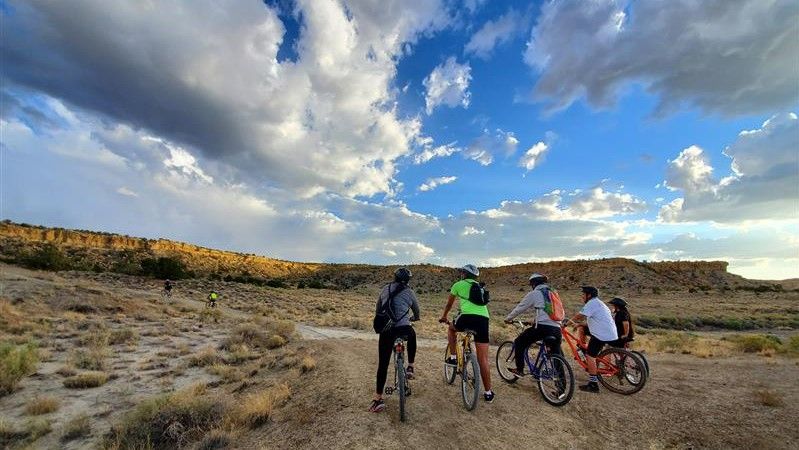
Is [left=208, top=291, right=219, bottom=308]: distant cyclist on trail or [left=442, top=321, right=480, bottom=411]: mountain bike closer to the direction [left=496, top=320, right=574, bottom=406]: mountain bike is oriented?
the distant cyclist on trail

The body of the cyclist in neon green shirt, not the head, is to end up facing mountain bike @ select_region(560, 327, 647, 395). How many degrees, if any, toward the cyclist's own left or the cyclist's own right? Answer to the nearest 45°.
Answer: approximately 90° to the cyclist's own right

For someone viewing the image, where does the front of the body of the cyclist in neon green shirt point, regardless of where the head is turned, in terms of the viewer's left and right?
facing away from the viewer and to the left of the viewer

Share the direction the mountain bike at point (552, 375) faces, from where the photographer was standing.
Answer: facing away from the viewer and to the left of the viewer

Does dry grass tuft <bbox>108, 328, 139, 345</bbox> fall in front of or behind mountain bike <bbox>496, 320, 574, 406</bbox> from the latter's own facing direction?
in front

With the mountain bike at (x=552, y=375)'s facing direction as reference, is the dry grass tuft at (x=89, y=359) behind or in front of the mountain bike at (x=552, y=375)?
in front

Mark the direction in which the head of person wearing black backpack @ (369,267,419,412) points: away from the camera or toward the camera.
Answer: away from the camera

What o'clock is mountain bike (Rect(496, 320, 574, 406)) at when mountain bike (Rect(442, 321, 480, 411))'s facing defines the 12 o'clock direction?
mountain bike (Rect(496, 320, 574, 406)) is roughly at 4 o'clock from mountain bike (Rect(442, 321, 480, 411)).

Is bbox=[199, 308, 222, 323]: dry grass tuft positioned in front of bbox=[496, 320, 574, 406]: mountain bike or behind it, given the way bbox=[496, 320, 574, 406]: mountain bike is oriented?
in front

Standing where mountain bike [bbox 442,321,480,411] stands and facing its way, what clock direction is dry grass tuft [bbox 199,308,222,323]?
The dry grass tuft is roughly at 12 o'clock from the mountain bike.

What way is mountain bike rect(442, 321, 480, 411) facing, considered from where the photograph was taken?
facing away from the viewer and to the left of the viewer

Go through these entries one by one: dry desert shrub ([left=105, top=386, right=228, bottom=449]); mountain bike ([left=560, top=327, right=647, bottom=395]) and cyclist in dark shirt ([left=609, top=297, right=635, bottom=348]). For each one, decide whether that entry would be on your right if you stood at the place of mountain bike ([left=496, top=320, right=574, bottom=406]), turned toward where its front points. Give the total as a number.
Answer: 2
